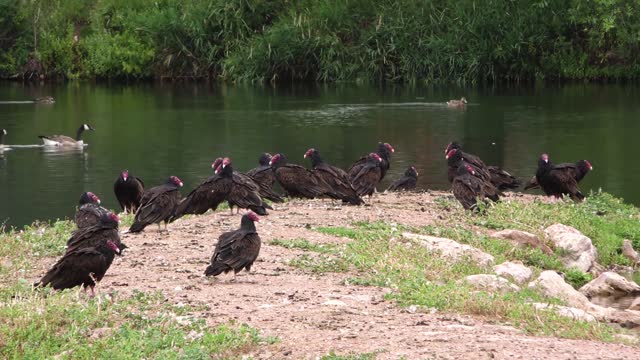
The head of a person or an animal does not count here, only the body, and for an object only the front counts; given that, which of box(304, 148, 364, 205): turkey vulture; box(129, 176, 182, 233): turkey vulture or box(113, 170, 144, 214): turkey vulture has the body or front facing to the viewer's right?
box(129, 176, 182, 233): turkey vulture

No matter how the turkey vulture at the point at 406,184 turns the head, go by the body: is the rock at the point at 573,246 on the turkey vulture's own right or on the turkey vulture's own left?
on the turkey vulture's own right

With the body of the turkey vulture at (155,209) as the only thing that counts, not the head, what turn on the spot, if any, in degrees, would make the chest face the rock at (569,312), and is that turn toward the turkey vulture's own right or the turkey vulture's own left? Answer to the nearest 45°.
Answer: approximately 45° to the turkey vulture's own right

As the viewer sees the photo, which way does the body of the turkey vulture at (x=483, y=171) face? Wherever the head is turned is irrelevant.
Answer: to the viewer's left

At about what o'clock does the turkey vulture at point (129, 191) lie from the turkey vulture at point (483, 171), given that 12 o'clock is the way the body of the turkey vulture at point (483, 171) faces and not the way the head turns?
the turkey vulture at point (129, 191) is roughly at 11 o'clock from the turkey vulture at point (483, 171).

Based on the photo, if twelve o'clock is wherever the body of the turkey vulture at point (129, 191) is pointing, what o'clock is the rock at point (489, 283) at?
The rock is roughly at 11 o'clock from the turkey vulture.

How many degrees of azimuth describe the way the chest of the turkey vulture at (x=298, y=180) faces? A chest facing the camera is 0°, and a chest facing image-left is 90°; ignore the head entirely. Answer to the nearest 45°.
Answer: approximately 90°

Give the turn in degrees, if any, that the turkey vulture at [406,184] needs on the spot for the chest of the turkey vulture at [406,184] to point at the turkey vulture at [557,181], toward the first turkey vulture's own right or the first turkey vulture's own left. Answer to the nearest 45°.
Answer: approximately 45° to the first turkey vulture's own right

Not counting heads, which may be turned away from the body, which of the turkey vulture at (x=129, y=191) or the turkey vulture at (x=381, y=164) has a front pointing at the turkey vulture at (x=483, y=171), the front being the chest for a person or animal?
the turkey vulture at (x=381, y=164)

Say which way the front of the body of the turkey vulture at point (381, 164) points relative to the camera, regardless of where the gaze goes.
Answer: to the viewer's right
